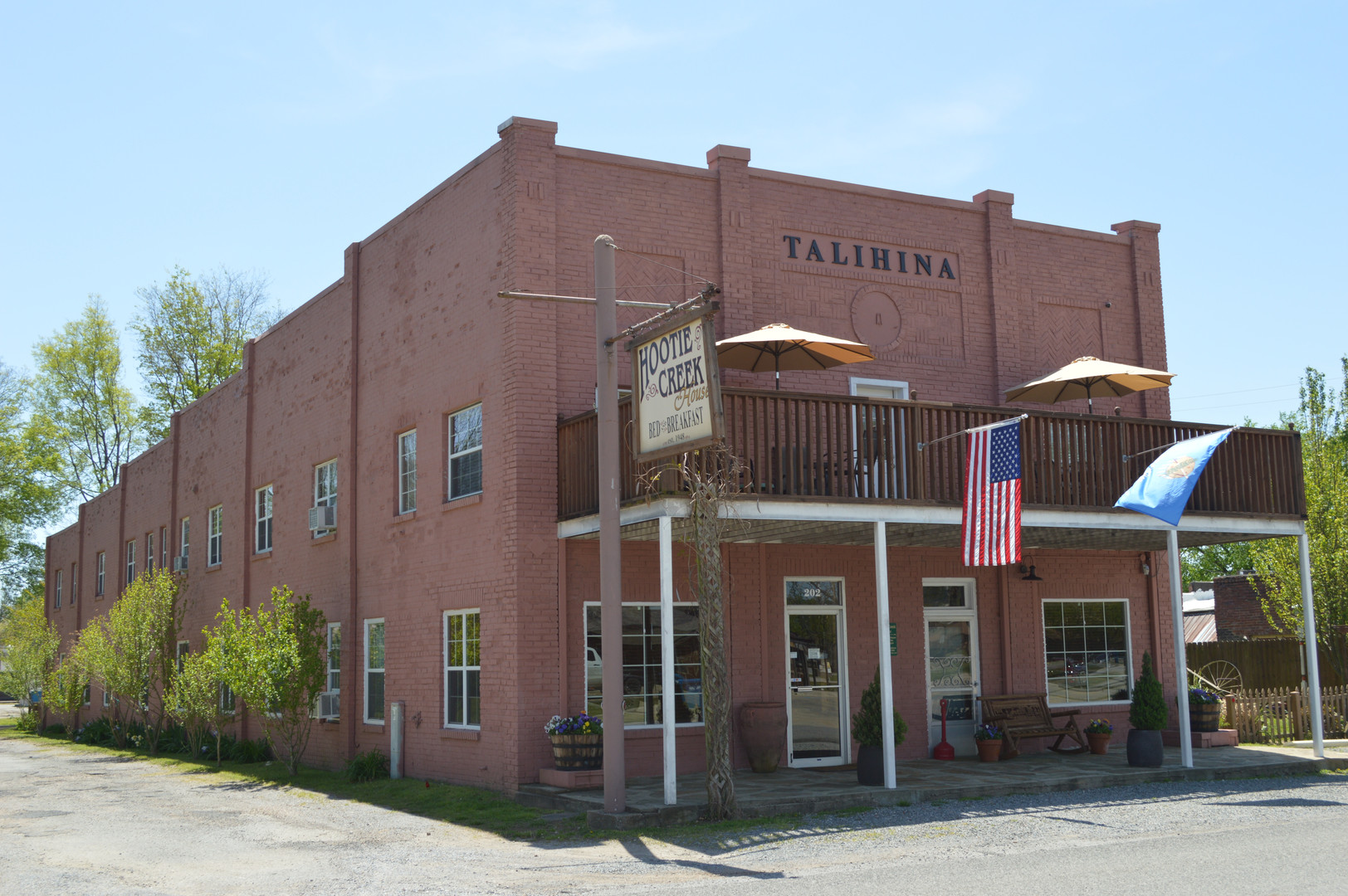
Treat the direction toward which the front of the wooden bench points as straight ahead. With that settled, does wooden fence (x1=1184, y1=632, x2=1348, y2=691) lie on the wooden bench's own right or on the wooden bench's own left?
on the wooden bench's own left

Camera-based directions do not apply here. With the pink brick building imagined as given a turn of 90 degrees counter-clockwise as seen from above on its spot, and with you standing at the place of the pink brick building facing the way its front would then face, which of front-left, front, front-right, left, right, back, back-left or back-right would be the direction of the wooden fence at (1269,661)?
front

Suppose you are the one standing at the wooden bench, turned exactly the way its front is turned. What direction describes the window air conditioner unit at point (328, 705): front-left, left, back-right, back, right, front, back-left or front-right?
back-right

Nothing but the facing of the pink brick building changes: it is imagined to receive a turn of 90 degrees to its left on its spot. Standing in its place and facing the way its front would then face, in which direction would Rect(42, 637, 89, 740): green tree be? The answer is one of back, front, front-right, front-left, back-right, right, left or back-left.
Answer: left

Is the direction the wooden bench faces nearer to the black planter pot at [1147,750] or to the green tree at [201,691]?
the black planter pot

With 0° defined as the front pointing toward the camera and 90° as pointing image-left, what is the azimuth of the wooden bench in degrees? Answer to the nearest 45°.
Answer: approximately 315°

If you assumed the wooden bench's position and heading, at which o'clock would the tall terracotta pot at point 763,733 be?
The tall terracotta pot is roughly at 3 o'clock from the wooden bench.

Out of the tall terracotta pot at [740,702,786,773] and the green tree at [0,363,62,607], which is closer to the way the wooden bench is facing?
the tall terracotta pot

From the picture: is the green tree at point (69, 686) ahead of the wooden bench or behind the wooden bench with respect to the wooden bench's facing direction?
behind

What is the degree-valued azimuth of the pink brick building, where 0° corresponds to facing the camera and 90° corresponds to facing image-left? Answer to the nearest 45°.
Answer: approximately 315°
